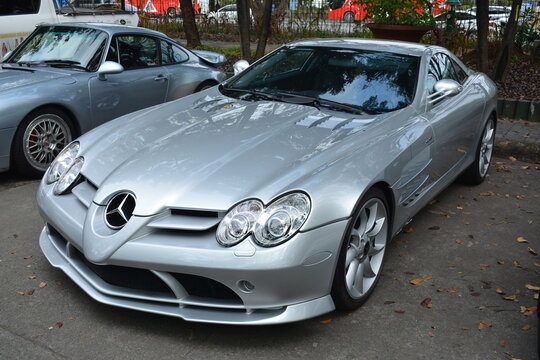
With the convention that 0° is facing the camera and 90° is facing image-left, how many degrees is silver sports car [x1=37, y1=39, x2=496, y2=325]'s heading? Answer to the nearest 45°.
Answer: approximately 45°

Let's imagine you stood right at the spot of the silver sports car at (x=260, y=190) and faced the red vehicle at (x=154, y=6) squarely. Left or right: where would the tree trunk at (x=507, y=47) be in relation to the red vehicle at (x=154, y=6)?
right

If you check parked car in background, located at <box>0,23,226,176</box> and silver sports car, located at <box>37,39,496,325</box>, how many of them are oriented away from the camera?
0

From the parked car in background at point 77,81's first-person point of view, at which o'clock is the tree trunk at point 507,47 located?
The tree trunk is roughly at 7 o'clock from the parked car in background.

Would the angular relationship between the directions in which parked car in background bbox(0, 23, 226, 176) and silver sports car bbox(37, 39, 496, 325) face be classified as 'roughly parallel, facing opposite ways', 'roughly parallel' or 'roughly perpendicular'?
roughly parallel

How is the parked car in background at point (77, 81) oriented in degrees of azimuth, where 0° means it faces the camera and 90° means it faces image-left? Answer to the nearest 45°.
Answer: approximately 45°

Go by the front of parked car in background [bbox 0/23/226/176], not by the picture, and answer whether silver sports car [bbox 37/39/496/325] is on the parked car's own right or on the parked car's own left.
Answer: on the parked car's own left

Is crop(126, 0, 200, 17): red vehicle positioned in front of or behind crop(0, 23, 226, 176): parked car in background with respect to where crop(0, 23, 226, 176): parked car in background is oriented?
behind

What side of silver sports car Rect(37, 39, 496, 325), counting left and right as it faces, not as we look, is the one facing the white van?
right

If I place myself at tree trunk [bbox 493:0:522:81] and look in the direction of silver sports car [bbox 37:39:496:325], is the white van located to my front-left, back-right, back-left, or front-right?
front-right

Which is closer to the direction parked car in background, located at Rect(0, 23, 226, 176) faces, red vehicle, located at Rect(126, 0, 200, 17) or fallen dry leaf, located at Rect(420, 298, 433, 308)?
the fallen dry leaf

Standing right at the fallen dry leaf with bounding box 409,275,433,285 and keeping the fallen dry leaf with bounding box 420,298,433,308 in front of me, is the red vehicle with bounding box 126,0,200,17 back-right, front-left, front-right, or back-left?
back-right

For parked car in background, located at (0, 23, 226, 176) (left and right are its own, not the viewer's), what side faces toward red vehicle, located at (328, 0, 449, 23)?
back

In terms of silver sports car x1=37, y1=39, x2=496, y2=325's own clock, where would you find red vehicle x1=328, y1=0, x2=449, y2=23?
The red vehicle is roughly at 5 o'clock from the silver sports car.
